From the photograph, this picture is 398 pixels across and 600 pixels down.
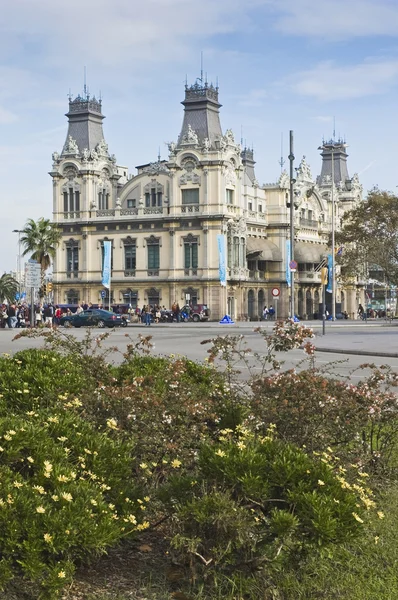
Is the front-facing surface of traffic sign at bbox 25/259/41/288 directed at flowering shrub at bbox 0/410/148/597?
yes

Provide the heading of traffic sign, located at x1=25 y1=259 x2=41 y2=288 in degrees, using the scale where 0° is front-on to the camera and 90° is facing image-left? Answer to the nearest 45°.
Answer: approximately 0°

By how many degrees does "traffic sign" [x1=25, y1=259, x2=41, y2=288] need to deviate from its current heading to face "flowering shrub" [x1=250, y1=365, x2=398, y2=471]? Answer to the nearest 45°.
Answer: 0° — it already faces it

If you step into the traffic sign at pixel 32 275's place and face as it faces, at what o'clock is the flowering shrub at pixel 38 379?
The flowering shrub is roughly at 12 o'clock from the traffic sign.

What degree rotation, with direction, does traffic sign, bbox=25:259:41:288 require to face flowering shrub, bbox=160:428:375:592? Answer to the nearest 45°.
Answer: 0° — it already faces it

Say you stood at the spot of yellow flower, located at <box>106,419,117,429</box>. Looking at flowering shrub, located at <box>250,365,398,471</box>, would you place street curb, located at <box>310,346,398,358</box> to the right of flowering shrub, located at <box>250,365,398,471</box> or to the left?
left

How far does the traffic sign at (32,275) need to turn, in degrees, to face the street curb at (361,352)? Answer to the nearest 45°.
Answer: approximately 45° to its left
